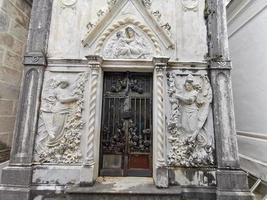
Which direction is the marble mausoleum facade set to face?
toward the camera
